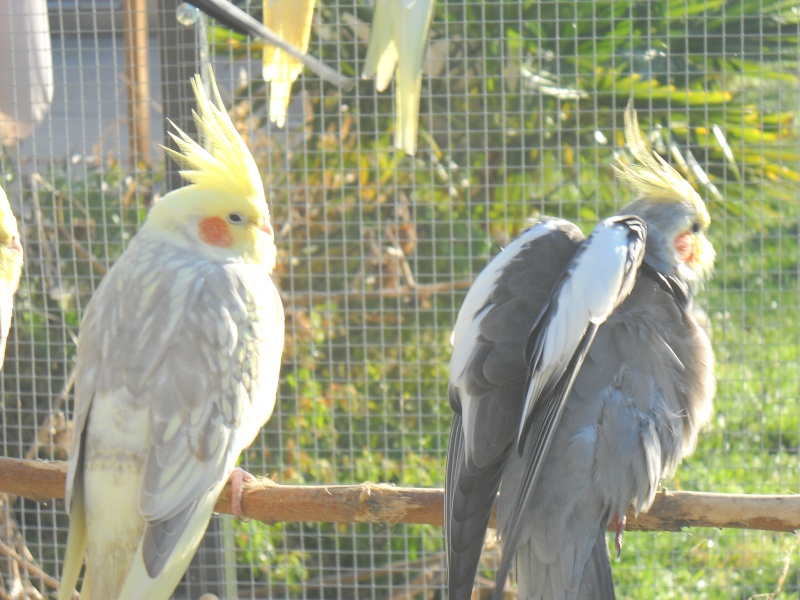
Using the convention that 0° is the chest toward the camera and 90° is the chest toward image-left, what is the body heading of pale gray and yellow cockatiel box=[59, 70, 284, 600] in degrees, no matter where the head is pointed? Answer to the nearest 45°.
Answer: approximately 225°

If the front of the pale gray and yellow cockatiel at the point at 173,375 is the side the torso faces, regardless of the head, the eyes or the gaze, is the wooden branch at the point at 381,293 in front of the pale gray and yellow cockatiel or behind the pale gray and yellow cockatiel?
in front
